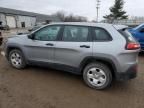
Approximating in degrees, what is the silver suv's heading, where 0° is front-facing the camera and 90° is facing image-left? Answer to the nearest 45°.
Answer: approximately 135°
